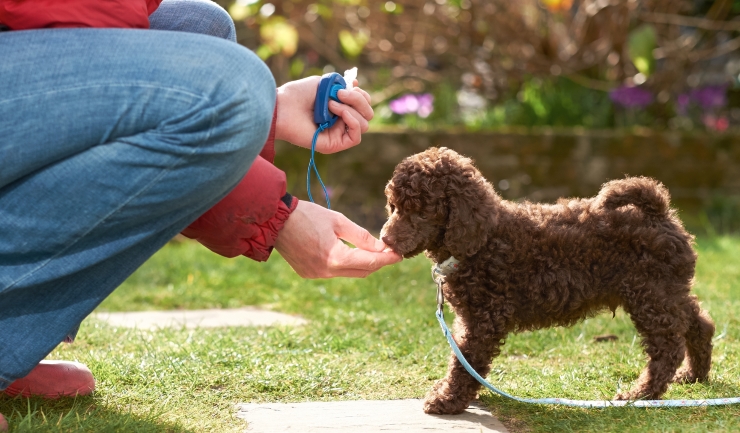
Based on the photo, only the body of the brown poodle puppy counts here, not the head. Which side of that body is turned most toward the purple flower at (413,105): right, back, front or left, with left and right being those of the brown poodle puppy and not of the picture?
right

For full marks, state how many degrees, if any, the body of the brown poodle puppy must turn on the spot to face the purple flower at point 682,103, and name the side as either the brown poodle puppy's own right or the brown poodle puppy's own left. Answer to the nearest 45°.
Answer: approximately 90° to the brown poodle puppy's own right

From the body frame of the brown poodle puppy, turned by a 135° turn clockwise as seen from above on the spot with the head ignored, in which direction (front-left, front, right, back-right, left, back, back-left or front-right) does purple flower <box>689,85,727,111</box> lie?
front-left

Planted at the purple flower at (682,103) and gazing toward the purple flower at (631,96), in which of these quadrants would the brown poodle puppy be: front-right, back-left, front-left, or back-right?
front-left

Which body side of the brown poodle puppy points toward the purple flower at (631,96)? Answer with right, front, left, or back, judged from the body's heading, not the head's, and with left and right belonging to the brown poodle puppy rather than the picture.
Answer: right

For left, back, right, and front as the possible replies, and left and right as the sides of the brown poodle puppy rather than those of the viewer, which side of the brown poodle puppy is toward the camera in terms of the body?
left
